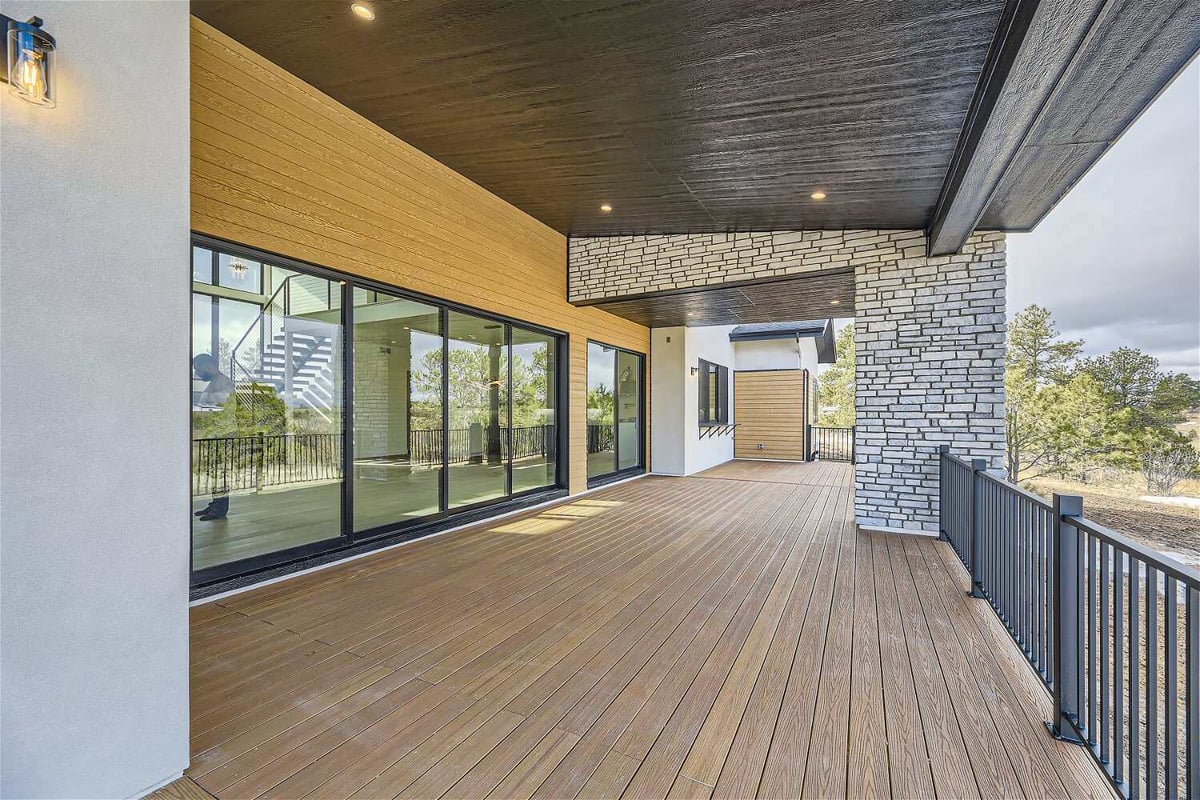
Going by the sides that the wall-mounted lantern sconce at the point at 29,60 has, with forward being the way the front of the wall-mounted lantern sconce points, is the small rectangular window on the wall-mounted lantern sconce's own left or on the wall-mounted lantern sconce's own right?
on the wall-mounted lantern sconce's own left

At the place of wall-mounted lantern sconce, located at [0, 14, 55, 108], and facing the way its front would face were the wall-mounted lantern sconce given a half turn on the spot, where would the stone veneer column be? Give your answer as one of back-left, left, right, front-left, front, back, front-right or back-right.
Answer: back-right

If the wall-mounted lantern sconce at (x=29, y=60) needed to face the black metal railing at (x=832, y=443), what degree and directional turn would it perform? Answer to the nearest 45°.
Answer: approximately 45° to its left

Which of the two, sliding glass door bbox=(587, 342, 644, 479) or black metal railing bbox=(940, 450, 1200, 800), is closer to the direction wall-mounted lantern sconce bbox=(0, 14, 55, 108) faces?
the black metal railing

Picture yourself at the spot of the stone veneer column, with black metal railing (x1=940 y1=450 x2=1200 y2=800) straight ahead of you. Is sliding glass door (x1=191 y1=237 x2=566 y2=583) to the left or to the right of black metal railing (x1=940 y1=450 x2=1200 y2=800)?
right

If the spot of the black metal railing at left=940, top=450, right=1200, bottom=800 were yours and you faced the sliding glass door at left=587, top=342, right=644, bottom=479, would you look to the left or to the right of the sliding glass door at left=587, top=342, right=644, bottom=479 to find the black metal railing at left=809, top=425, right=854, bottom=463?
right

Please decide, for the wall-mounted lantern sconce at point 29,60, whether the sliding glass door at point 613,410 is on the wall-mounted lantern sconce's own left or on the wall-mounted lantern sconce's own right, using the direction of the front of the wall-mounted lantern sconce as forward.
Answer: on the wall-mounted lantern sconce's own left

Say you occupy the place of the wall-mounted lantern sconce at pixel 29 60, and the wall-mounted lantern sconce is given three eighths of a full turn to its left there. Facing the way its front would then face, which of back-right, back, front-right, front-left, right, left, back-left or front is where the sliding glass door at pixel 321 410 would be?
front-right

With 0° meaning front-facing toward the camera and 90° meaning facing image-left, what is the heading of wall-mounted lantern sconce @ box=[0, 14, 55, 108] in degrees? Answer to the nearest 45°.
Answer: approximately 315°

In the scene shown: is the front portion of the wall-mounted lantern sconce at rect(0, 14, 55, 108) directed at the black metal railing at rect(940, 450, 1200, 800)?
yes

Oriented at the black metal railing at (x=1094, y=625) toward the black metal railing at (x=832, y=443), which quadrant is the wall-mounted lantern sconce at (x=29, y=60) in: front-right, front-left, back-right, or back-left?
back-left
